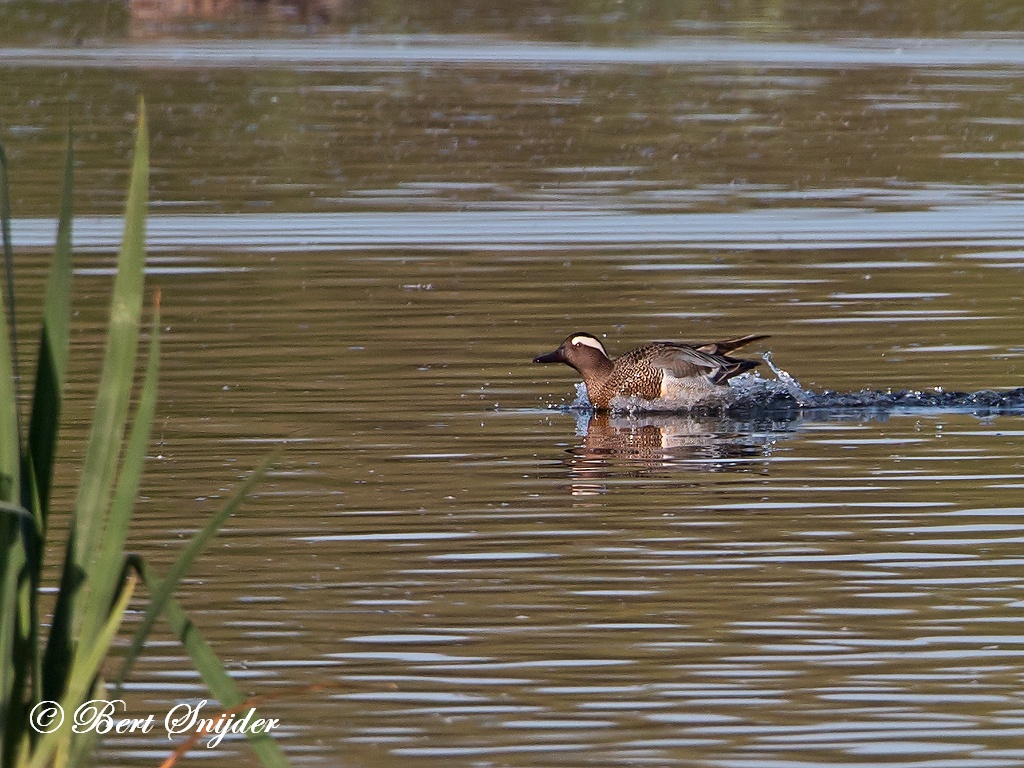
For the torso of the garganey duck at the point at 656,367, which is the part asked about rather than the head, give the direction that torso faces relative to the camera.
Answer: to the viewer's left
